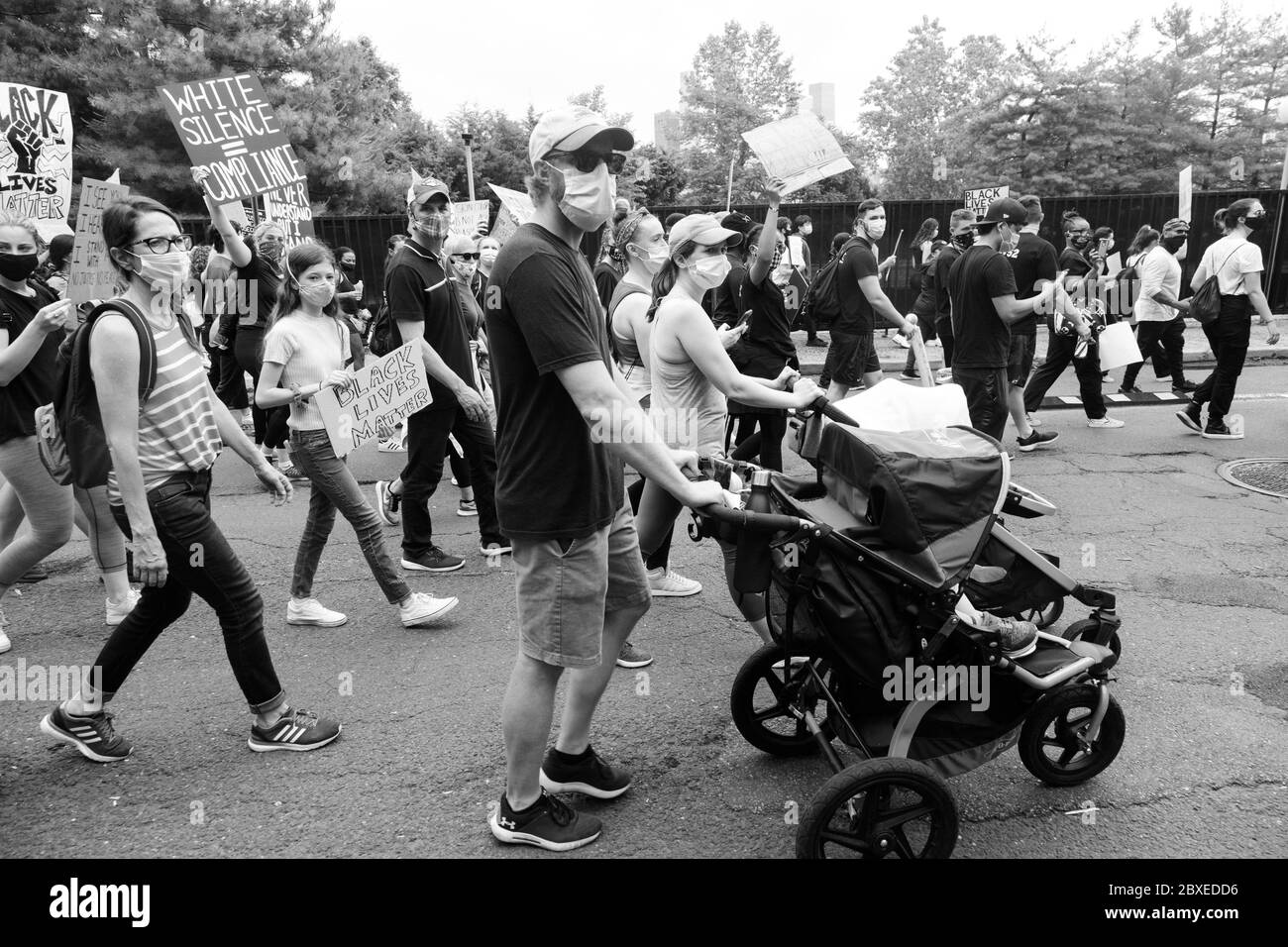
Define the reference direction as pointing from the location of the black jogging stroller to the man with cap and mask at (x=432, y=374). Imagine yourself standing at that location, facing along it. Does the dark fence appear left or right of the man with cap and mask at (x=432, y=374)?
right

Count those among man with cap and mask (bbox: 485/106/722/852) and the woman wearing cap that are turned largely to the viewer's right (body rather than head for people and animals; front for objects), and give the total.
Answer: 2

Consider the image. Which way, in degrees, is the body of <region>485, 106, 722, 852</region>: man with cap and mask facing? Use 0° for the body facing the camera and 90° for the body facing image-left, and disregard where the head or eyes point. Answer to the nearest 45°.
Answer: approximately 270°

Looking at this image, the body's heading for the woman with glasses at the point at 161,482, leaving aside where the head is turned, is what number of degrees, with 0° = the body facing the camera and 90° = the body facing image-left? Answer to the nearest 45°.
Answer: approximately 315°

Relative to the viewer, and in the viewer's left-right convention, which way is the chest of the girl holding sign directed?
facing the viewer and to the right of the viewer

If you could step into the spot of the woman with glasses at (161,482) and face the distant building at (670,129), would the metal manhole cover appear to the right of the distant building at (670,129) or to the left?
right

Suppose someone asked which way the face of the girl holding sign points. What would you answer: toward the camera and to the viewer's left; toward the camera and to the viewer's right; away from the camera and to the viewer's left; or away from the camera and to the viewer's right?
toward the camera and to the viewer's right

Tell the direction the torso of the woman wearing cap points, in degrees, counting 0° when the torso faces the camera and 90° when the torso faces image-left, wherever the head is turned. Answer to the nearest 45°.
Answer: approximately 270°

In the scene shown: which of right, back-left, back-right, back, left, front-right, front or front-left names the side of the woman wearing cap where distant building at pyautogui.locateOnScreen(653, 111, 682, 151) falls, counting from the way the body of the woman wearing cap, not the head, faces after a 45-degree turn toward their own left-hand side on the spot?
front-left

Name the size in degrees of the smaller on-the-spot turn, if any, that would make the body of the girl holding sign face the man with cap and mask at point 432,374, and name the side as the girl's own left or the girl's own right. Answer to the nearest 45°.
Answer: approximately 90° to the girl's own left

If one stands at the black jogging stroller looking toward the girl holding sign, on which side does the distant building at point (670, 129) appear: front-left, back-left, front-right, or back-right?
front-right

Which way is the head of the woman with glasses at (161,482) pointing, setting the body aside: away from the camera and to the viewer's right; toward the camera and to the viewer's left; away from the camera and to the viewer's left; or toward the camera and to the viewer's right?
toward the camera and to the viewer's right

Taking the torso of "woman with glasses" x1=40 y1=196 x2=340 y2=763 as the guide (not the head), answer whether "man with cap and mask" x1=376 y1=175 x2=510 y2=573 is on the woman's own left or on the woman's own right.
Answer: on the woman's own left

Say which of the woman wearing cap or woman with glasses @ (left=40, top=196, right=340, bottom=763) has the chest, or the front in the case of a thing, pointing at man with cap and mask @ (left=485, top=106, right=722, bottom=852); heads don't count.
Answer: the woman with glasses
